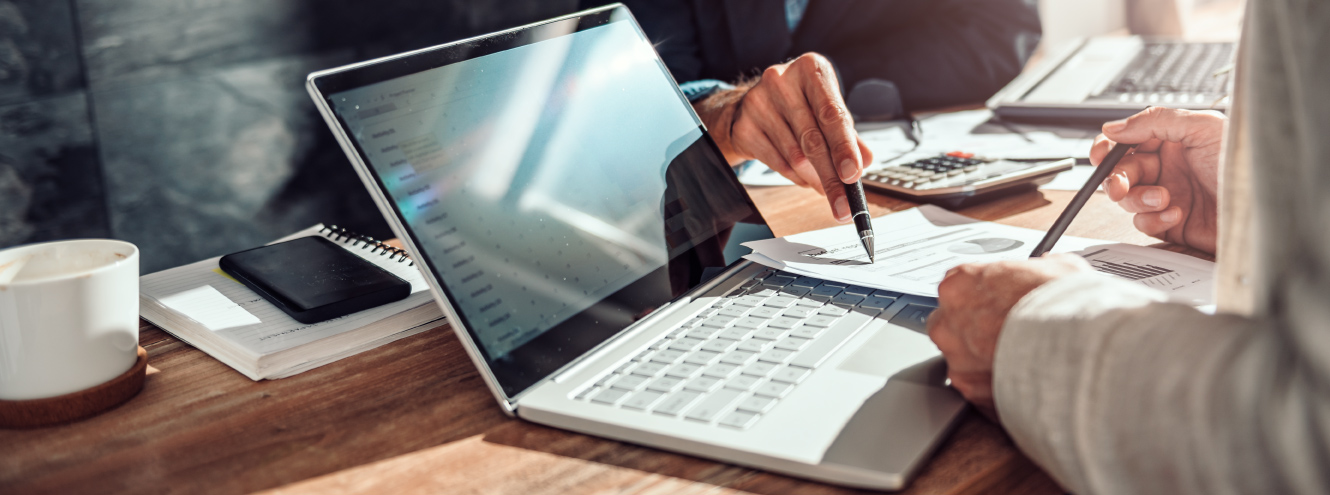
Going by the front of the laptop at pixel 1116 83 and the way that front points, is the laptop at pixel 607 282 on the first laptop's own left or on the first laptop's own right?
on the first laptop's own left

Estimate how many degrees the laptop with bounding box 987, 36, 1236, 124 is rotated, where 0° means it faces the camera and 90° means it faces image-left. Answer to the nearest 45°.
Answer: approximately 90°

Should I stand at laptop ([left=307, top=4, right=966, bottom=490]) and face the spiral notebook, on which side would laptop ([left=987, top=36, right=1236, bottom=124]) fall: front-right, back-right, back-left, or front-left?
back-right

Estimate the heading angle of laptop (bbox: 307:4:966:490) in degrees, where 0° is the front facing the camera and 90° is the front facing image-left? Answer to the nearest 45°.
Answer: approximately 315°

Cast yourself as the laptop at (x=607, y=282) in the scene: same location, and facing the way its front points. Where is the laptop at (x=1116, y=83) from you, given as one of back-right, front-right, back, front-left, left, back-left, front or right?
left

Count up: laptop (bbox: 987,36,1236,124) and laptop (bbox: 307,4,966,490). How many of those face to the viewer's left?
1
